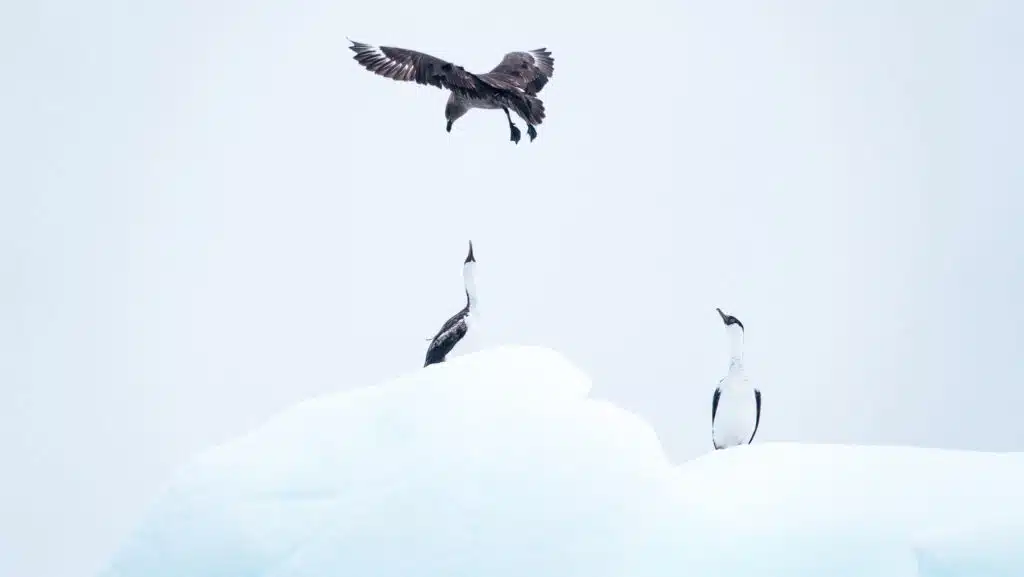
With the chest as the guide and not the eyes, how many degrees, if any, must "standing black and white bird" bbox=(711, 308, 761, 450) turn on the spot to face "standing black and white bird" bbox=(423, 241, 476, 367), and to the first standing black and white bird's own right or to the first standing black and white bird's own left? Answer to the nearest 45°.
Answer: approximately 90° to the first standing black and white bird's own right

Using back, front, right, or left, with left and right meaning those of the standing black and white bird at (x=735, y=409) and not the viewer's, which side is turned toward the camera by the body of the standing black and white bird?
front
